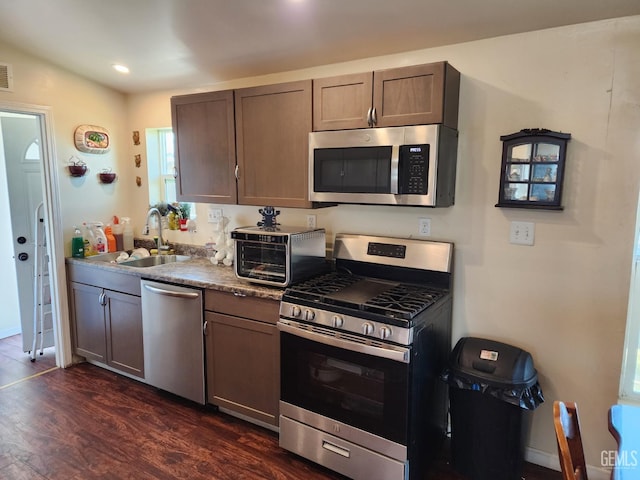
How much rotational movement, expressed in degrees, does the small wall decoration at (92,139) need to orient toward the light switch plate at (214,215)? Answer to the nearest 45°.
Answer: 0° — it already faces it

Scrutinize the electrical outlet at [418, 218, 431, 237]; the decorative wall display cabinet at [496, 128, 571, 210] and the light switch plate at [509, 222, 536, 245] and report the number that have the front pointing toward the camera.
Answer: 3

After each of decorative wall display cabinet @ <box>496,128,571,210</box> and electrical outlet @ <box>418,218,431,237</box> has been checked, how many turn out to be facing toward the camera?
2

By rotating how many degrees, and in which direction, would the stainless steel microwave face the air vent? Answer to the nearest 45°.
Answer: approximately 45° to its right

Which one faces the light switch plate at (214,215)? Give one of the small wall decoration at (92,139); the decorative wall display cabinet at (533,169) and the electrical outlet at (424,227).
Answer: the small wall decoration

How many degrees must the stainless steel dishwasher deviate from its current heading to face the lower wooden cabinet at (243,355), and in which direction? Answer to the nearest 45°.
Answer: approximately 90° to its left

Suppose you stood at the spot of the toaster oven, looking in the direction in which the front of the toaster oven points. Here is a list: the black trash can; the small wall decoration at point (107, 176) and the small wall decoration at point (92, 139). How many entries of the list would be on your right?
2

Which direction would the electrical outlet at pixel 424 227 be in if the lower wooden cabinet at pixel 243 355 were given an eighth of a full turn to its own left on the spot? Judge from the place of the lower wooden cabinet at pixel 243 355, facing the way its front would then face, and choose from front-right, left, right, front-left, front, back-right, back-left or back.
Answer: left

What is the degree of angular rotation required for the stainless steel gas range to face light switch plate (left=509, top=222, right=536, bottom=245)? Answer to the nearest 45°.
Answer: approximately 135° to its left

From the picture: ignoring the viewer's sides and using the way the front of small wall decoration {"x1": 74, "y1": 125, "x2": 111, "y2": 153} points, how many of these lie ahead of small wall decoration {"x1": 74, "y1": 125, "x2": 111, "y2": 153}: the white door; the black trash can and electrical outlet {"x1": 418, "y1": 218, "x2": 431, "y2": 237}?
2

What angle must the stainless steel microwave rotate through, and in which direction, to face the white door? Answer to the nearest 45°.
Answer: approximately 45° to its right

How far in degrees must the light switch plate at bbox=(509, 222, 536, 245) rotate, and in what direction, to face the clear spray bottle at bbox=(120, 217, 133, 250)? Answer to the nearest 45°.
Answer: approximately 90° to its right
